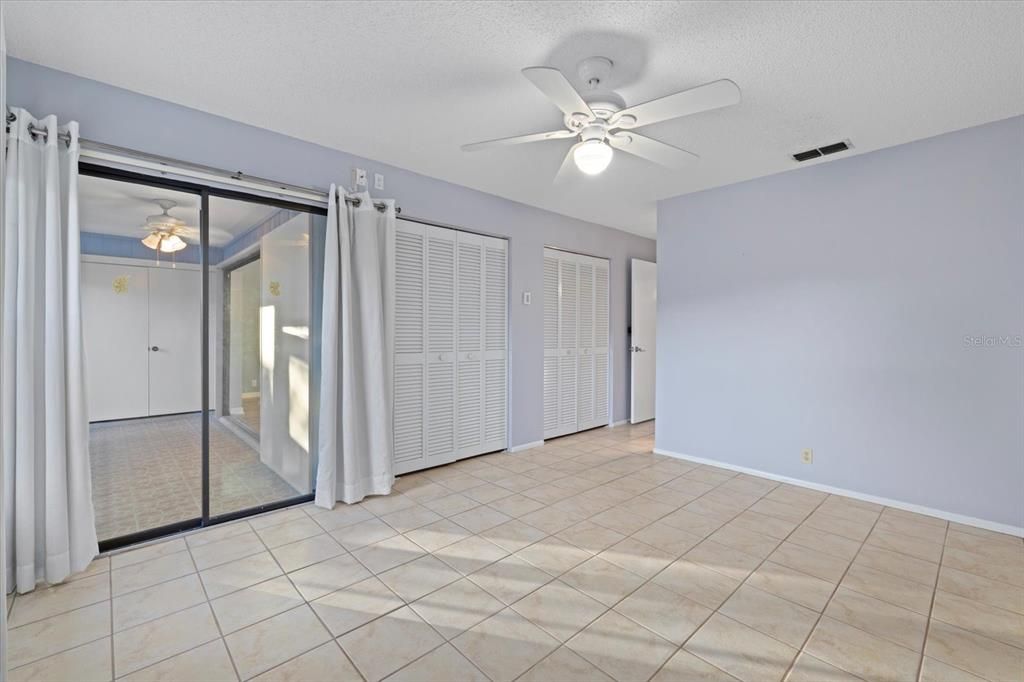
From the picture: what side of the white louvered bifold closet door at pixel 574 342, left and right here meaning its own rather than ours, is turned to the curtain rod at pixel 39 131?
right

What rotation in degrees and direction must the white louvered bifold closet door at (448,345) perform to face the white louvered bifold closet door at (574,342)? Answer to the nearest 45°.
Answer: approximately 90° to its left

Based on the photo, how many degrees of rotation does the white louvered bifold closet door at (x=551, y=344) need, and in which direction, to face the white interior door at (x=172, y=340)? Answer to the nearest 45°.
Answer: approximately 135° to its right

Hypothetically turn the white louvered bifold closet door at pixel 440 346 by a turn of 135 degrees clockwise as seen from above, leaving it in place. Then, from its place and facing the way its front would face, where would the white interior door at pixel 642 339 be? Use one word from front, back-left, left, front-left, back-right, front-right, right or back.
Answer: back-right

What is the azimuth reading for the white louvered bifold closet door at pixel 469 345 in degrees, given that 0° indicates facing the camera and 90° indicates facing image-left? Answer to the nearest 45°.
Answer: approximately 315°
